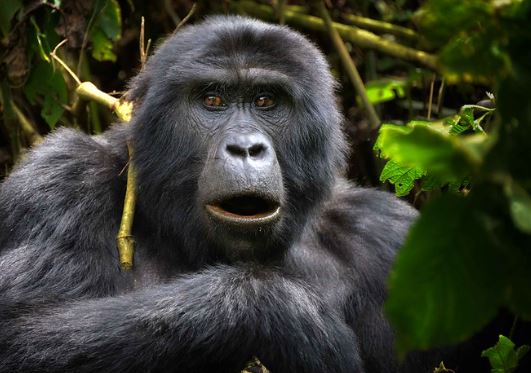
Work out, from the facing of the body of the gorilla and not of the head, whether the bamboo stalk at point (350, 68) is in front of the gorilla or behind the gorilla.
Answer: behind

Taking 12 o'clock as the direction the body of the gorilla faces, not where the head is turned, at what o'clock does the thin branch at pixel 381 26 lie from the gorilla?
The thin branch is roughly at 7 o'clock from the gorilla.

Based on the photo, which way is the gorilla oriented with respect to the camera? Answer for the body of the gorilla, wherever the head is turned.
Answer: toward the camera

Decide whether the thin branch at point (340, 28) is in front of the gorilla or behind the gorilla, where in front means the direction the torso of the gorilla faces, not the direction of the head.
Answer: behind
